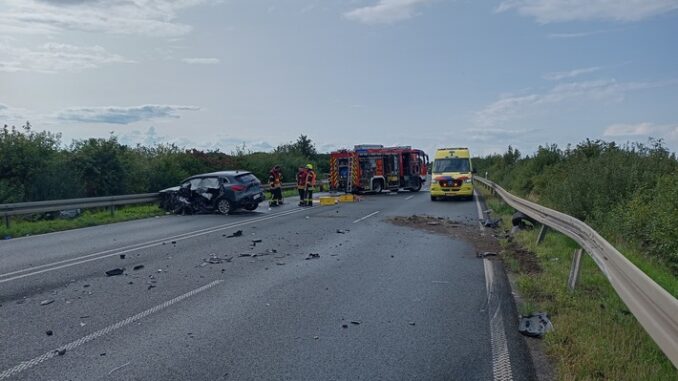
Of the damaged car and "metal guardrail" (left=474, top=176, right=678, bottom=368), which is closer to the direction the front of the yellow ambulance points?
the metal guardrail

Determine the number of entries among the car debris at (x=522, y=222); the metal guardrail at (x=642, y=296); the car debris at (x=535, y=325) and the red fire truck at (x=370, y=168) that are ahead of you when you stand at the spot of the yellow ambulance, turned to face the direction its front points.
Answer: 3

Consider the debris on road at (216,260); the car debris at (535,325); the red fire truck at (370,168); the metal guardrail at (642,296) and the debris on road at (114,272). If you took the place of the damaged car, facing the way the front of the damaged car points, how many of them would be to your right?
1

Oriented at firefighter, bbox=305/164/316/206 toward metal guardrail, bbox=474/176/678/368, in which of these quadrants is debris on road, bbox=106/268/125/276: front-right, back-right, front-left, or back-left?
front-right

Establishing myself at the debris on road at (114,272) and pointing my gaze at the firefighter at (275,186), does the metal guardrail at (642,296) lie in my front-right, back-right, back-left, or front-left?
back-right

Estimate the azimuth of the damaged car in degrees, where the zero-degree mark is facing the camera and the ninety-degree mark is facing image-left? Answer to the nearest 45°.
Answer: approximately 135°

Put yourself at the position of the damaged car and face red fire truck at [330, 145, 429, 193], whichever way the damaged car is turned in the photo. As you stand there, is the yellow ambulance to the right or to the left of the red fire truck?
right

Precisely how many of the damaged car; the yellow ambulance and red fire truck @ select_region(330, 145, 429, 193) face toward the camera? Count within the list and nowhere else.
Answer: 1

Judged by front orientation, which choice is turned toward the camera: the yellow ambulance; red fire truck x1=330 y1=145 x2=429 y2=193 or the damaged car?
the yellow ambulance

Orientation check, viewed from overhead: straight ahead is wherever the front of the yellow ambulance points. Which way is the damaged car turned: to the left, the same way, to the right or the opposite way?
to the right

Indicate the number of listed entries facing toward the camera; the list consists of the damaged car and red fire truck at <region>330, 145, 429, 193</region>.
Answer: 0

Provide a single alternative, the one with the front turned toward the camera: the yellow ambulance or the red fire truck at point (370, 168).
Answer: the yellow ambulance

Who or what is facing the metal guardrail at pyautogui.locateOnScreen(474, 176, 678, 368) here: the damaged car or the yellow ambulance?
the yellow ambulance

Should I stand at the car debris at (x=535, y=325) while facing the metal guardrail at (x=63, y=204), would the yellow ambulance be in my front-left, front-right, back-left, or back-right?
front-right

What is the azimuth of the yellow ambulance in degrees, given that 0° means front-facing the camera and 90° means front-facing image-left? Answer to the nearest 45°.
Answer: approximately 0°
